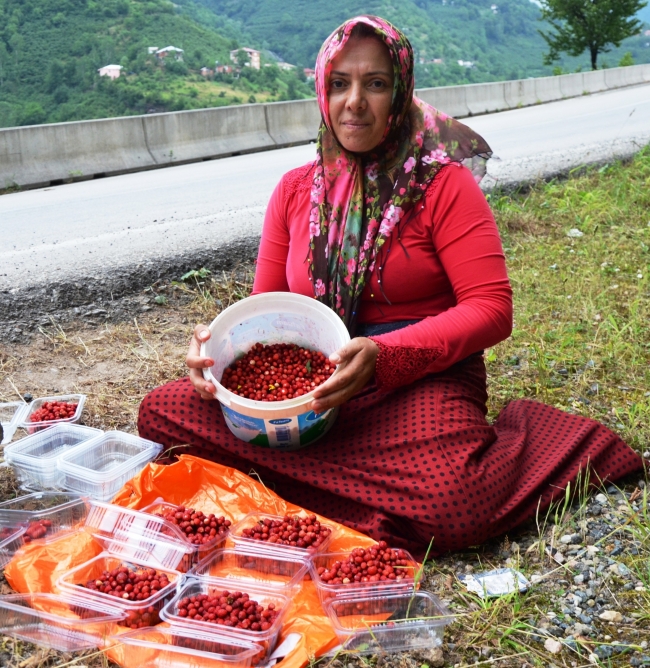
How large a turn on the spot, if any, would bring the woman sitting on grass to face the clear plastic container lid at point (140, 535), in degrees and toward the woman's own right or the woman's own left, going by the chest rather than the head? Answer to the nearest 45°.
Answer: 0° — they already face it

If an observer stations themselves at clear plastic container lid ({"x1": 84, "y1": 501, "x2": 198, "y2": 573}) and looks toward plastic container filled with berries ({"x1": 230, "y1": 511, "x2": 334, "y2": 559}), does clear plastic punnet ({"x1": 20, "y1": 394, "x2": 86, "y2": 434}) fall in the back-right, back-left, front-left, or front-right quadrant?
back-left

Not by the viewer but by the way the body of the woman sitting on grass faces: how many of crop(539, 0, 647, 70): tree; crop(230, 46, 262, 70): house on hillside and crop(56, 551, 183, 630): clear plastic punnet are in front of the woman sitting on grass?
1

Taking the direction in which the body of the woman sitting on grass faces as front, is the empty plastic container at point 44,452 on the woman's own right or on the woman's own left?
on the woman's own right

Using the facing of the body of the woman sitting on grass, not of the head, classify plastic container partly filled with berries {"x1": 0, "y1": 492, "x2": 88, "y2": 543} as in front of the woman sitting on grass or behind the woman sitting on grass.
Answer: in front

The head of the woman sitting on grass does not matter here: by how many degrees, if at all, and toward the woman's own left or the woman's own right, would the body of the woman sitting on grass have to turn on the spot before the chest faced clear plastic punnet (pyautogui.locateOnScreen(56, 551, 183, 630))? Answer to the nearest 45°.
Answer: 0° — they already face it

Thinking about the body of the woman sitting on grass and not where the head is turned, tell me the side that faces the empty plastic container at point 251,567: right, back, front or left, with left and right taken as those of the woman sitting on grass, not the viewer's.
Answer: front

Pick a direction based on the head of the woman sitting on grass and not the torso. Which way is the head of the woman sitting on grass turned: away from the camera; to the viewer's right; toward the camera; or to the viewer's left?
toward the camera

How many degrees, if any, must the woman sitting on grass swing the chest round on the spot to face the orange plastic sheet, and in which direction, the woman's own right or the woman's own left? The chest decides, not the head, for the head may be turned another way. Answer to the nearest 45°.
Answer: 0° — they already face it

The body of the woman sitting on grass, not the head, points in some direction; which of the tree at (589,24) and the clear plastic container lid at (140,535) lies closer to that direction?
the clear plastic container lid

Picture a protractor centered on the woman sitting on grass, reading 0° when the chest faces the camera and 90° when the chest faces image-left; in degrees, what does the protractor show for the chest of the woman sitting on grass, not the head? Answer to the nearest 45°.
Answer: approximately 45°
